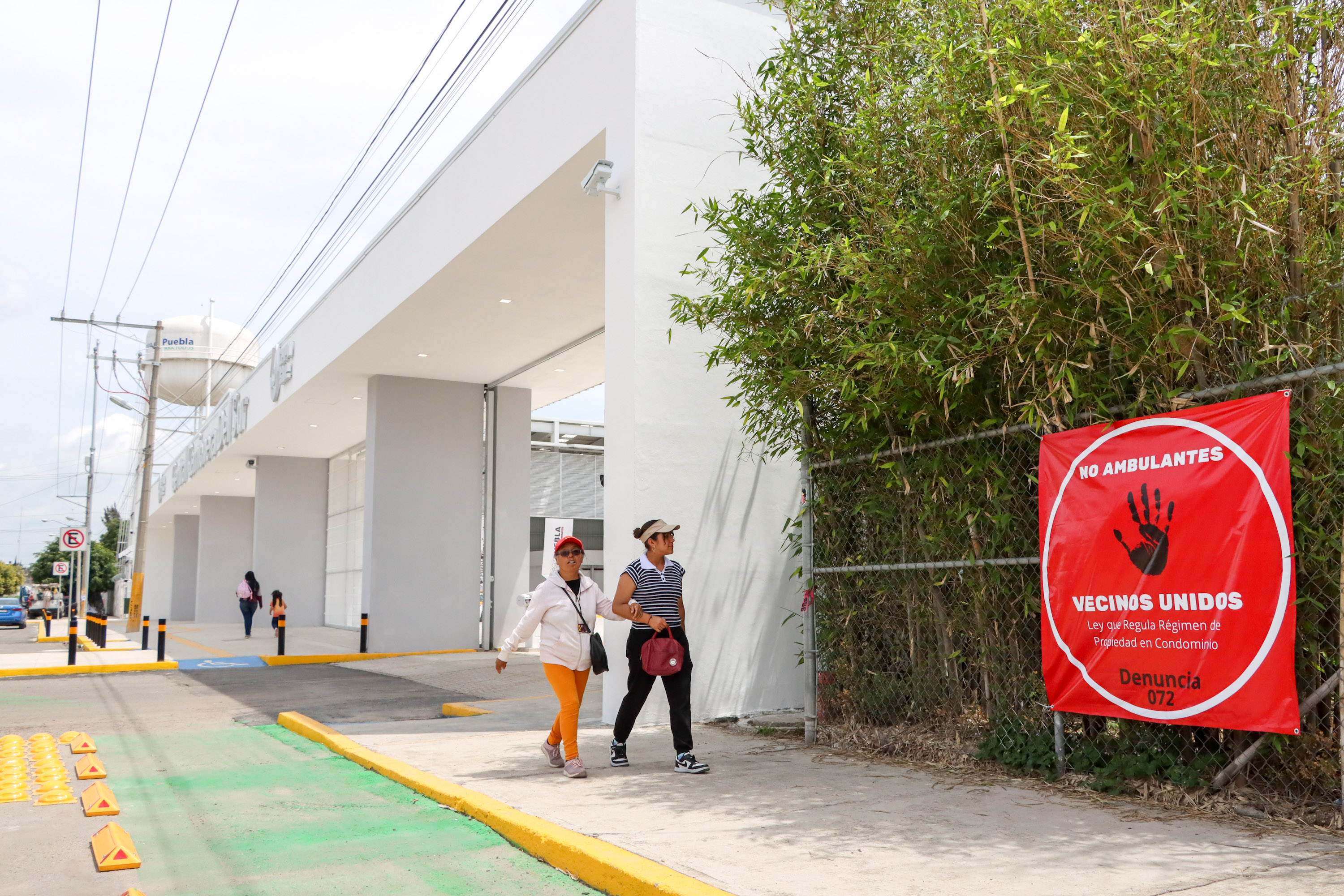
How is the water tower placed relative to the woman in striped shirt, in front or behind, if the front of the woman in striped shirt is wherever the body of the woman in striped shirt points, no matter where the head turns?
behind

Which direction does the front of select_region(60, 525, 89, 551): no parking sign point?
toward the camera

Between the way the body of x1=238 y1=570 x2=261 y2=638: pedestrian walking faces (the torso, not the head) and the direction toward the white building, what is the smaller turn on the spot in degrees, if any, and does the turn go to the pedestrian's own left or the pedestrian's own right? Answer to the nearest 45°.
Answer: approximately 180°
